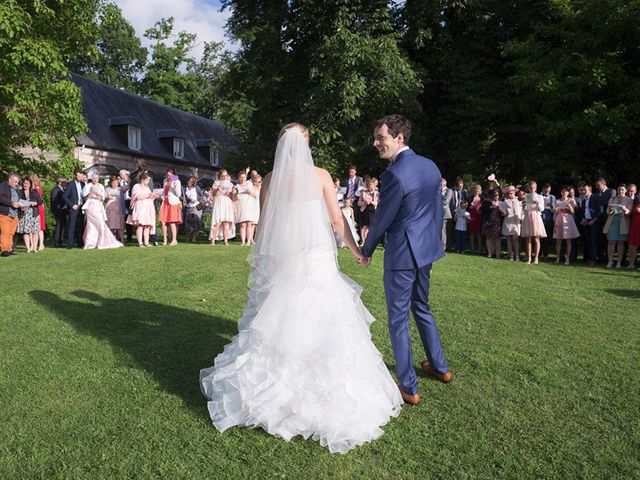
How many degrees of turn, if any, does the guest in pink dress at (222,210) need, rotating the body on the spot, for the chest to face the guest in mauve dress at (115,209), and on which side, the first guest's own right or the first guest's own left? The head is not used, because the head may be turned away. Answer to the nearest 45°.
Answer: approximately 90° to the first guest's own right

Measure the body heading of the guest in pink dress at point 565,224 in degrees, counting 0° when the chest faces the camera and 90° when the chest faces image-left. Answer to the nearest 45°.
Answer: approximately 0°

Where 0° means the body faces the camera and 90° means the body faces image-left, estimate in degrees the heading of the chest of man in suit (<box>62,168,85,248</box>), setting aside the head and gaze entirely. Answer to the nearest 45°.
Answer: approximately 315°

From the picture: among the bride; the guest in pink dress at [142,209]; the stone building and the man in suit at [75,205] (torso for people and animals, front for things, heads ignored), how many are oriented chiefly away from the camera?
1

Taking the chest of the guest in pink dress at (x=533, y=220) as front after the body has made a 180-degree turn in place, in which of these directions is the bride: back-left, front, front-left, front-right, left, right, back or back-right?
back

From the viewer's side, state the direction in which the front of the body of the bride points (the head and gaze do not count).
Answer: away from the camera

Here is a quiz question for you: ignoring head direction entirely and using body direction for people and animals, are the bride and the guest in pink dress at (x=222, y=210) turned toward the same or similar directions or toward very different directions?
very different directions

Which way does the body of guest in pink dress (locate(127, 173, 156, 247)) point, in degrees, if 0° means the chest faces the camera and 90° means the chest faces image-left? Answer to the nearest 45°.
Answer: approximately 315°

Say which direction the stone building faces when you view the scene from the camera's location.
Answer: facing the viewer and to the right of the viewer

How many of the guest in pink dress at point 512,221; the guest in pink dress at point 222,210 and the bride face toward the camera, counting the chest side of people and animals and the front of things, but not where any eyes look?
2

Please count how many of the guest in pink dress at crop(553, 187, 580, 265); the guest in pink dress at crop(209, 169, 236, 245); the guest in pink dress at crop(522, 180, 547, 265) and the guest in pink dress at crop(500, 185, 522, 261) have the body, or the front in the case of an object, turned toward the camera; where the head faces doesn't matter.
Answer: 4

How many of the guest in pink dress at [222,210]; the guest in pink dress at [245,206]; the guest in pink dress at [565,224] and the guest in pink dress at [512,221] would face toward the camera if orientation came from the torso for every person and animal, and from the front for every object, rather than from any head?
4

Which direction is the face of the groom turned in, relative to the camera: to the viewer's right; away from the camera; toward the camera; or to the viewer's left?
to the viewer's left

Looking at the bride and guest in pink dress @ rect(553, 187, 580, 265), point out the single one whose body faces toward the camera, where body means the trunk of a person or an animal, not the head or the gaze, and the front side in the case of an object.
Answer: the guest in pink dress
